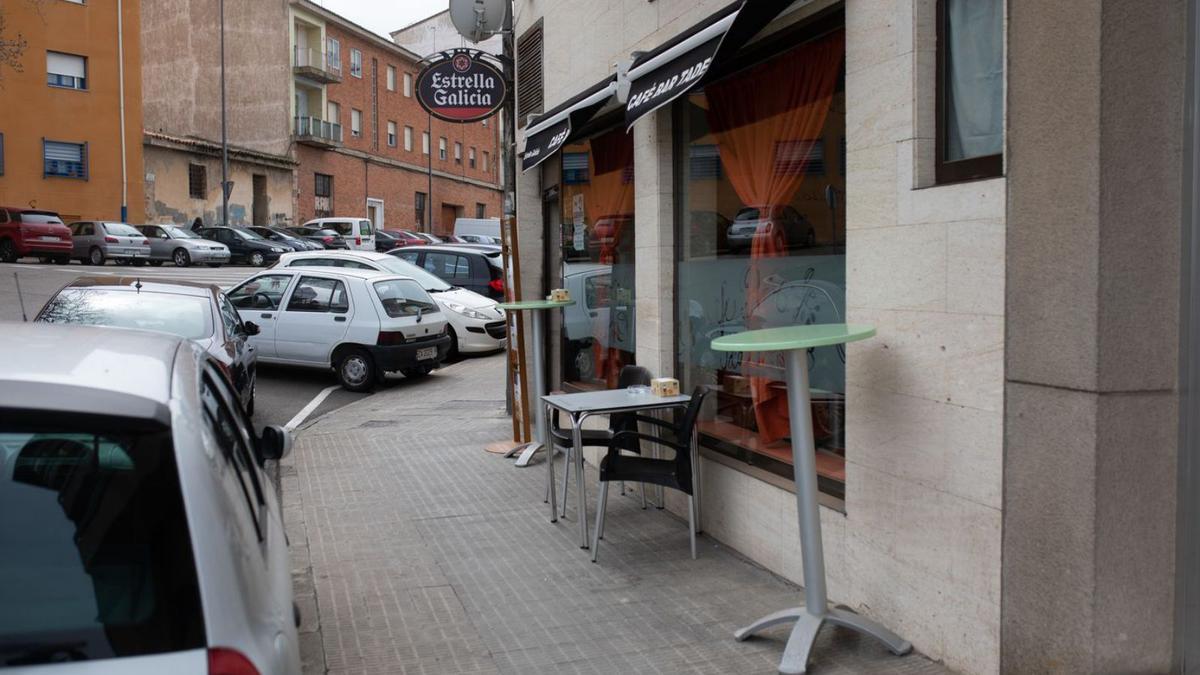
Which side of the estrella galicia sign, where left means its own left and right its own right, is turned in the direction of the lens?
front

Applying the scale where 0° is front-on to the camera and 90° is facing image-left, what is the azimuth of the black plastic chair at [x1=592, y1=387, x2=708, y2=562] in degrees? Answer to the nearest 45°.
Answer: approximately 90°

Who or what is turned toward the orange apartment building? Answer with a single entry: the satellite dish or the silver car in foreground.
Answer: the silver car in foreground

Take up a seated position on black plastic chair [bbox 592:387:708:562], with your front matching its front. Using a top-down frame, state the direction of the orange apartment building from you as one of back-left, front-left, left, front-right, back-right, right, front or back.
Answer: front-right

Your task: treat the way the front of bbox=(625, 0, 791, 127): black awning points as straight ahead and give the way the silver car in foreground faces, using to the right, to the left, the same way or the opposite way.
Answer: to the right

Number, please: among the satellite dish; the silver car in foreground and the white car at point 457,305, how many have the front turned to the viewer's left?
0

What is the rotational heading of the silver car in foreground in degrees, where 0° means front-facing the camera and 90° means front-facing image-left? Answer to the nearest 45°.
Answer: approximately 180°

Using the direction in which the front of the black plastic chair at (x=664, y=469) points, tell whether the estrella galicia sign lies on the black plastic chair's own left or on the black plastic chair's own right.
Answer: on the black plastic chair's own right

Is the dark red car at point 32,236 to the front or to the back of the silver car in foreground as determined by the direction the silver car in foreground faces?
to the front

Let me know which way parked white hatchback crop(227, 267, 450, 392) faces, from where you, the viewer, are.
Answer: facing away from the viewer and to the left of the viewer

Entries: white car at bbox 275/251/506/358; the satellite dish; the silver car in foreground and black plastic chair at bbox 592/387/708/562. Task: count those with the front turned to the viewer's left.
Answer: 1

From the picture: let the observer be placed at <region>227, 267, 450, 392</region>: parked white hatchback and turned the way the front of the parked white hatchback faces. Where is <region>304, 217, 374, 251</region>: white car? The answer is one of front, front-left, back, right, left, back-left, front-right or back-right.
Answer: front-right

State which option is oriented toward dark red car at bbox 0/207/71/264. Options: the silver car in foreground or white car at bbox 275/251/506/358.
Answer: the silver car in foreground
